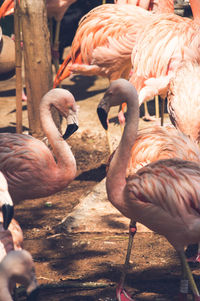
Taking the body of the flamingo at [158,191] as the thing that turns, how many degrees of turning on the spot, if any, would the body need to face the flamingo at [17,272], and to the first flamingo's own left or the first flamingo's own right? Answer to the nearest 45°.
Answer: approximately 45° to the first flamingo's own left

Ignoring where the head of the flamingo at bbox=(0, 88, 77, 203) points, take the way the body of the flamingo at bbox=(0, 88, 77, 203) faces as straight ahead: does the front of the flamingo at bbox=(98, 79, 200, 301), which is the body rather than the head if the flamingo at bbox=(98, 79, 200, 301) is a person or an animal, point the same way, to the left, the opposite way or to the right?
the opposite way

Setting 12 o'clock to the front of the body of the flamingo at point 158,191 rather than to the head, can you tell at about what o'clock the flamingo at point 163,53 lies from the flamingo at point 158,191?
the flamingo at point 163,53 is roughly at 3 o'clock from the flamingo at point 158,191.

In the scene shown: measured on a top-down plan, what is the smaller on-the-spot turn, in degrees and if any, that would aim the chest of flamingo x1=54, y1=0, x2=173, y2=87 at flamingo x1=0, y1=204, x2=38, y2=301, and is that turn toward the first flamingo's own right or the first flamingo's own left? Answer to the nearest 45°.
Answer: approximately 90° to the first flamingo's own right

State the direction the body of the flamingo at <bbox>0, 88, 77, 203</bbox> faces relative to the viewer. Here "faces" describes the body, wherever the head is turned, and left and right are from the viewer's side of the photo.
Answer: facing to the right of the viewer

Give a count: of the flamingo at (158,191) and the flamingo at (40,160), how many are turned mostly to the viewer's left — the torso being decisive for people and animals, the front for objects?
1

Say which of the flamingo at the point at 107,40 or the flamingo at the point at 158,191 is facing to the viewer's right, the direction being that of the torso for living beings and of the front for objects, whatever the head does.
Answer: the flamingo at the point at 107,40

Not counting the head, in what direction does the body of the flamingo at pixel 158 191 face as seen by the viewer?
to the viewer's left

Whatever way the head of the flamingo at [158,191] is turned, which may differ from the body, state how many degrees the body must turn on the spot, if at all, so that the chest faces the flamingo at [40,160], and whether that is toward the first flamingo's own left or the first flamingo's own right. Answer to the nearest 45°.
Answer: approximately 45° to the first flamingo's own right

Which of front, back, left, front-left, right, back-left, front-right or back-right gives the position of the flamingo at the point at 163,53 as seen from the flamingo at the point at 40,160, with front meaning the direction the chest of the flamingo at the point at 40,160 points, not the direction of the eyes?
front-left

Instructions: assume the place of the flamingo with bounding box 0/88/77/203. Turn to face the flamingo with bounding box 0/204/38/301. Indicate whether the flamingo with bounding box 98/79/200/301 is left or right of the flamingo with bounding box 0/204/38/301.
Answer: left

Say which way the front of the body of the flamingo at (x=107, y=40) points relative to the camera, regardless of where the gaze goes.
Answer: to the viewer's right

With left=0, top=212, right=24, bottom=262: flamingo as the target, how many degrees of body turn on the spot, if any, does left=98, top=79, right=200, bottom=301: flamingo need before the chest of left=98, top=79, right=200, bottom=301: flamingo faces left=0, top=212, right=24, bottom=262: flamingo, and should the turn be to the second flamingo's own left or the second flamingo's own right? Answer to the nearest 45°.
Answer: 0° — it already faces it
